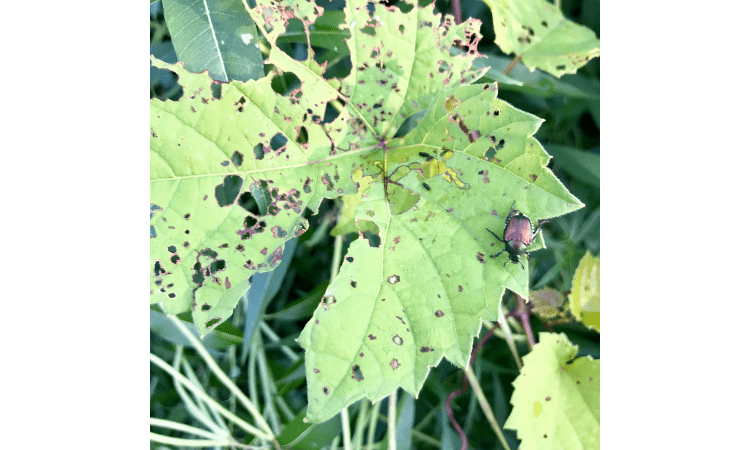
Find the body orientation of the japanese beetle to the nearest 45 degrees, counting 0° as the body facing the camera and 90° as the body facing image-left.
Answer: approximately 0°
